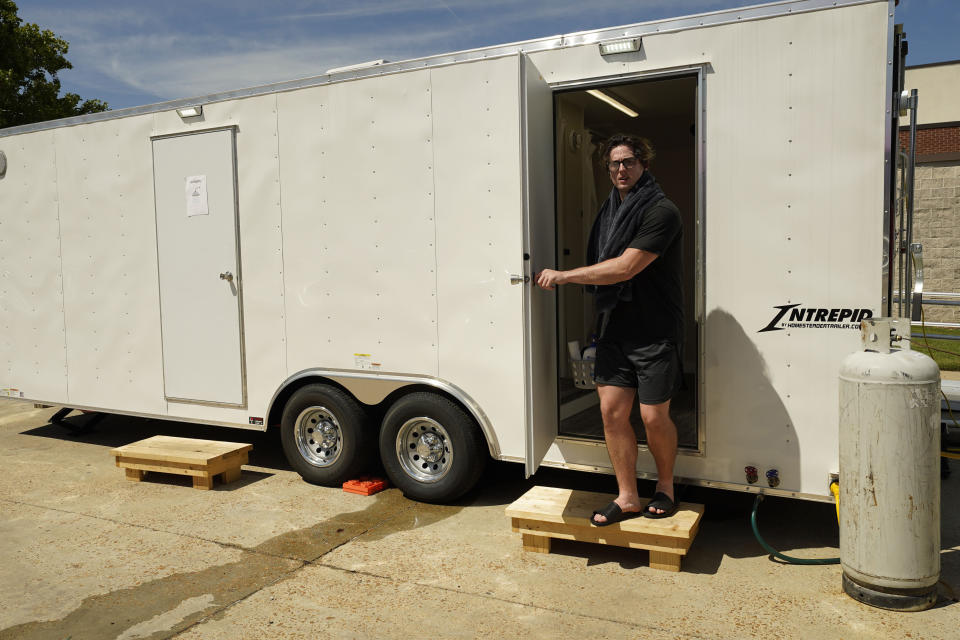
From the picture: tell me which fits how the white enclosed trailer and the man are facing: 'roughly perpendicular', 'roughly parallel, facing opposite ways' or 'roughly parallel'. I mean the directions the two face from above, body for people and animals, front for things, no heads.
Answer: roughly perpendicular

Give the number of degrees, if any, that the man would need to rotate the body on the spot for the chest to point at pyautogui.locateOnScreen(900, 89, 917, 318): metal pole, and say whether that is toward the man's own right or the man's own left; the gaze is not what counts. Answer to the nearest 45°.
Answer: approximately 135° to the man's own left

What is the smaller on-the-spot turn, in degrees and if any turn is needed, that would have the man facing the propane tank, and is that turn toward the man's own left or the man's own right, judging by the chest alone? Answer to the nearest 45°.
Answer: approximately 90° to the man's own left

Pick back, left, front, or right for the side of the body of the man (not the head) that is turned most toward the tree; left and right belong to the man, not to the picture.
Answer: right

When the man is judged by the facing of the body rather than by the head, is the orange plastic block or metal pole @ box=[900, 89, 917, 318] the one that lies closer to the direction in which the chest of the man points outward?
the orange plastic block

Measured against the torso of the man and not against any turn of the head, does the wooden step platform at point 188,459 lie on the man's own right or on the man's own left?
on the man's own right

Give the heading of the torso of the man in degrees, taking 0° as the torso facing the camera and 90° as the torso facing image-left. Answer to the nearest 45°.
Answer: approximately 45°
